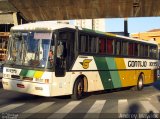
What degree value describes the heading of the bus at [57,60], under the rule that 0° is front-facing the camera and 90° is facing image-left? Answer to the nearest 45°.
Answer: approximately 45°
